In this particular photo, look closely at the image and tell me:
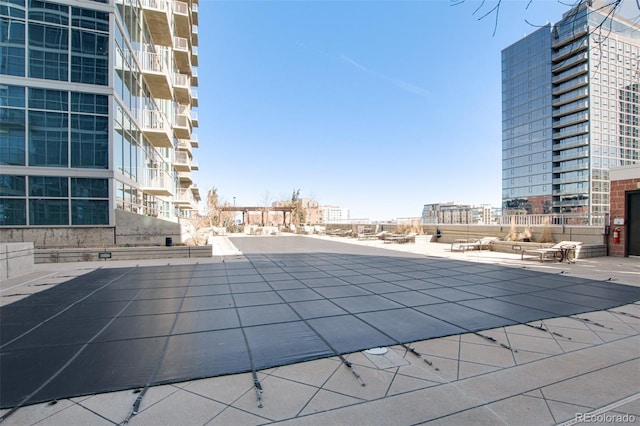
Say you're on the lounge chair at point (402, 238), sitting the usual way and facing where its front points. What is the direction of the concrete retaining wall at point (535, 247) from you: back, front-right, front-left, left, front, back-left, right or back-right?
back-left

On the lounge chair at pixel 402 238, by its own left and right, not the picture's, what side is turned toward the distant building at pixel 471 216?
right

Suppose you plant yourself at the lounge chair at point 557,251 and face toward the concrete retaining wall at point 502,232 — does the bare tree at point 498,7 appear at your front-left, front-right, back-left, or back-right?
back-left

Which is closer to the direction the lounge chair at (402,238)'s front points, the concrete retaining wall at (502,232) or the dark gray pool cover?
the dark gray pool cover

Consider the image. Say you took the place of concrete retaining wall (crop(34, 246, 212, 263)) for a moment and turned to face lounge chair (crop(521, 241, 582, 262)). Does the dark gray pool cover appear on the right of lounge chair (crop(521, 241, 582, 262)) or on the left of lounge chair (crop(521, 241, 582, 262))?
right
